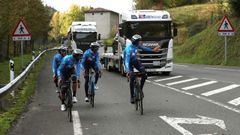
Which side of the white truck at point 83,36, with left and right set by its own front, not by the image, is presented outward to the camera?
front

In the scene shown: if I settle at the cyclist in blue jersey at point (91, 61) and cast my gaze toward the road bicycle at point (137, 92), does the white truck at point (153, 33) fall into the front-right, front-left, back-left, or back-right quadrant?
back-left

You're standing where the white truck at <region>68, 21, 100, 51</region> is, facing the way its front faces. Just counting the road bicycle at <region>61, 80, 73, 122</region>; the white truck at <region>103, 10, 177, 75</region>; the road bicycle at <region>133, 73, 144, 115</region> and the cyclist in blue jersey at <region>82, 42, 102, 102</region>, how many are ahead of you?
4

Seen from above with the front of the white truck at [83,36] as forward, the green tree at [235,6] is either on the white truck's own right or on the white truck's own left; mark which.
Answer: on the white truck's own left

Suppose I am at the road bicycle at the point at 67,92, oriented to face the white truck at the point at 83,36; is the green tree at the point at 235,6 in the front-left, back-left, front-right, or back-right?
front-right

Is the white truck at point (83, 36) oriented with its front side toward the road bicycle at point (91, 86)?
yes

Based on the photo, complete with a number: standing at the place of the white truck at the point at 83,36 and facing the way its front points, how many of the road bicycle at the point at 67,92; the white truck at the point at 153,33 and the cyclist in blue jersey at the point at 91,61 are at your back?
0

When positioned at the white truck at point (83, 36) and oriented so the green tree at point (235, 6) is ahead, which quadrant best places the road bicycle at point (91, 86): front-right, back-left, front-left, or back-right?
front-right

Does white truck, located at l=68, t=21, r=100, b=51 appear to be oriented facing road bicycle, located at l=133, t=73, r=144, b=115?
yes

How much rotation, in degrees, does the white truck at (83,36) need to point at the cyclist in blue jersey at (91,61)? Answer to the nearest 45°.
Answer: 0° — it already faces them

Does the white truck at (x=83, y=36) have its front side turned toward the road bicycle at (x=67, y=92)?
yes
